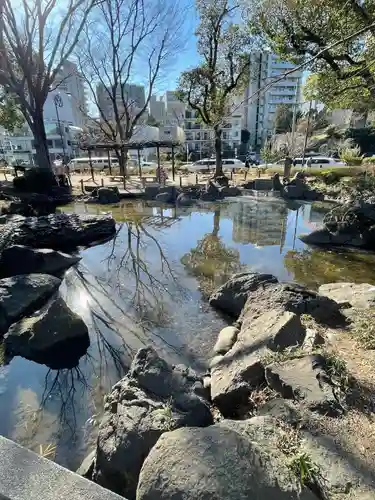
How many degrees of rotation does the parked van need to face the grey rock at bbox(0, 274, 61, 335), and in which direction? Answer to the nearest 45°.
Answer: approximately 90° to its left

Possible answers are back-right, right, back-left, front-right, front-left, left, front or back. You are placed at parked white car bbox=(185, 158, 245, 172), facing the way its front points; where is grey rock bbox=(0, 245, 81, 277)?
left

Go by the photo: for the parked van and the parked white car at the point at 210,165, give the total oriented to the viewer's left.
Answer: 2

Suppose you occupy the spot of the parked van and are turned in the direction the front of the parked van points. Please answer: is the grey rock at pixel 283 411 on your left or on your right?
on your left

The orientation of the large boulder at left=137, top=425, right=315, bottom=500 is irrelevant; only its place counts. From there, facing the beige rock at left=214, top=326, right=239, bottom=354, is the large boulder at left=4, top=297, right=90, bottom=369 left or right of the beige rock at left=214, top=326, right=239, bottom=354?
left

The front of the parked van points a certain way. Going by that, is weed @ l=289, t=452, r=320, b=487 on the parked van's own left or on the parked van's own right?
on the parked van's own left

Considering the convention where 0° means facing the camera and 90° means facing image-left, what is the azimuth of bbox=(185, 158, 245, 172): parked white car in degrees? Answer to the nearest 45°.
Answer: approximately 90°

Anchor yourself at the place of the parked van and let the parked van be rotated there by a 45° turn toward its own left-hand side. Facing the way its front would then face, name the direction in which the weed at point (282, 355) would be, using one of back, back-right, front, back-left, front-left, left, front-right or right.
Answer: front-left

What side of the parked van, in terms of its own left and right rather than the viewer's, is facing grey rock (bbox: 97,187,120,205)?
left

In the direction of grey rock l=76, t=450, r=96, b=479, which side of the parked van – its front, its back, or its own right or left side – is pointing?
left

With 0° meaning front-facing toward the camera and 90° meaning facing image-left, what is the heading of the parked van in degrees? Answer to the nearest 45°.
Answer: approximately 90°

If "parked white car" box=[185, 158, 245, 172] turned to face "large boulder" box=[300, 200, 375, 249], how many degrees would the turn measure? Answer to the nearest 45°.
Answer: approximately 90° to its left
